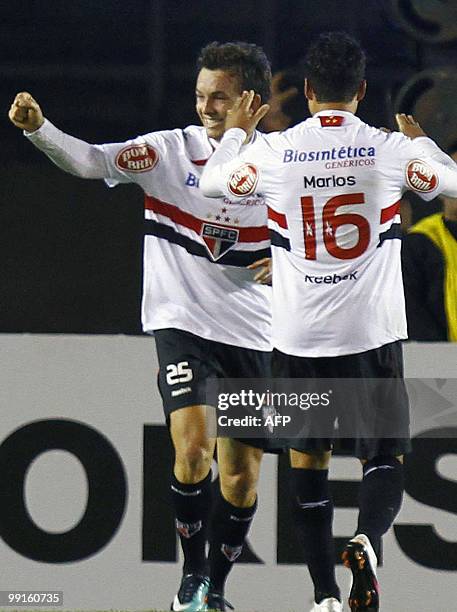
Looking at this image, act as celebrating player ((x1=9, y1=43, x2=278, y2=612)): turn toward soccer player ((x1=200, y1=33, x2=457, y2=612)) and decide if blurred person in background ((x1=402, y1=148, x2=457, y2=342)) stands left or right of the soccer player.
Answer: left

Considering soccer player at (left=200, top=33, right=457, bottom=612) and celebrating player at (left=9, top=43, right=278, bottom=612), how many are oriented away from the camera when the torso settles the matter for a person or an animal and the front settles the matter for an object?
1

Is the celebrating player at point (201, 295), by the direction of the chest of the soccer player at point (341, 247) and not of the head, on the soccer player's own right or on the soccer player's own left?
on the soccer player's own left

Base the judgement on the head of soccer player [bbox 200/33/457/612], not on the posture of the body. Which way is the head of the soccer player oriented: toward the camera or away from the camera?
away from the camera

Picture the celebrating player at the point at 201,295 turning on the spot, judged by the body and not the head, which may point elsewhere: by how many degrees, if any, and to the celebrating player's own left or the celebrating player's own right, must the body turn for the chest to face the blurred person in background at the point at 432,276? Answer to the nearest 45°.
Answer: approximately 90° to the celebrating player's own left

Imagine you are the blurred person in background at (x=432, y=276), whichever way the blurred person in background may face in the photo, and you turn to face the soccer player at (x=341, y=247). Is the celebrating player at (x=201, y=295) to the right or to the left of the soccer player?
right

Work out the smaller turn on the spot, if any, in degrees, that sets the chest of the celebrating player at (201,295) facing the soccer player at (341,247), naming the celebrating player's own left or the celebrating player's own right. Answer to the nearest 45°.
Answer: approximately 45° to the celebrating player's own left

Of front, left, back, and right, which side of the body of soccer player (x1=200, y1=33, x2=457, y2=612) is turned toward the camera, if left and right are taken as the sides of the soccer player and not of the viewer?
back

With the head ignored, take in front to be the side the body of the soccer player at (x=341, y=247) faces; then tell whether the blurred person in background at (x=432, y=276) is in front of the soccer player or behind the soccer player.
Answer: in front

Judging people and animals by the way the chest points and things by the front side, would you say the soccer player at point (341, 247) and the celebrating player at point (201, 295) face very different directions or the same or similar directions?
very different directions

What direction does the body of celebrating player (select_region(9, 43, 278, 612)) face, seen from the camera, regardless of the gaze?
toward the camera

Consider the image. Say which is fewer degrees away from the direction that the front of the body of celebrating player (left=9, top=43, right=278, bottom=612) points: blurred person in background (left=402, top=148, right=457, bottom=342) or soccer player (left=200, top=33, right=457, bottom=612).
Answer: the soccer player
